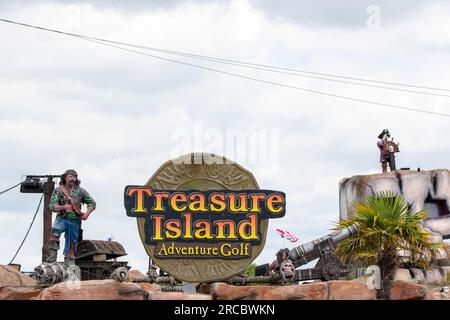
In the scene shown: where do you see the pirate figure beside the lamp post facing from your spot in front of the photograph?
facing the viewer

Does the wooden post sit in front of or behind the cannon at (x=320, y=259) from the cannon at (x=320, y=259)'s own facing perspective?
behind

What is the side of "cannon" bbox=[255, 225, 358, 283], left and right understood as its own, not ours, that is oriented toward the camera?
right

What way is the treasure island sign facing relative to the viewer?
toward the camera
